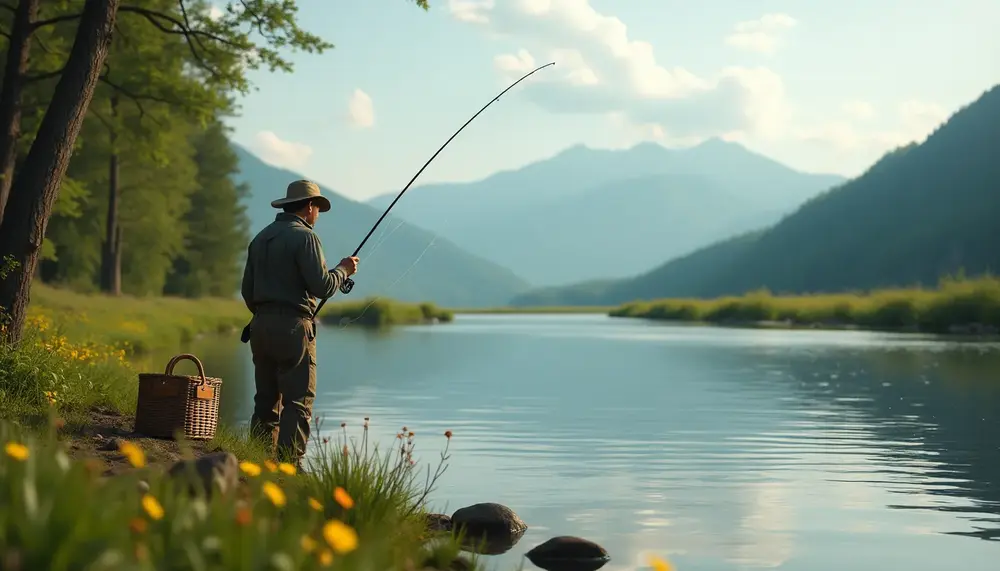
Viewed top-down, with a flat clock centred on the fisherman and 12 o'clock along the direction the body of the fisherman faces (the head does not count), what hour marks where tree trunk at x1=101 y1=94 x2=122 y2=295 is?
The tree trunk is roughly at 10 o'clock from the fisherman.

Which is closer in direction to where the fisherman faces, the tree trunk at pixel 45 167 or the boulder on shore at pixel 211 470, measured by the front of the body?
the tree trunk

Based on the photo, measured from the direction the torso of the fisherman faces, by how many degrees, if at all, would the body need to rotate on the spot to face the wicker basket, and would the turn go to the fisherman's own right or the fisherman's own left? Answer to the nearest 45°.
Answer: approximately 90° to the fisherman's own left

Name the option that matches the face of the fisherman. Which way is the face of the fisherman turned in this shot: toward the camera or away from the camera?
away from the camera

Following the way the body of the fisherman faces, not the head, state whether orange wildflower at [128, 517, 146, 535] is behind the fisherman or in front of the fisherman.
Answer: behind

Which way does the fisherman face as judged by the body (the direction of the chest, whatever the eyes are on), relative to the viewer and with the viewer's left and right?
facing away from the viewer and to the right of the viewer

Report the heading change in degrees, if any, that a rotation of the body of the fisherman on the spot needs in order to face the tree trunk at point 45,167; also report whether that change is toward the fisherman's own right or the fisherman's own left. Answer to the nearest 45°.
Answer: approximately 90° to the fisherman's own left

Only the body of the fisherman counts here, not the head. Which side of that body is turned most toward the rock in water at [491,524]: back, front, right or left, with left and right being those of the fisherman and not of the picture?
right
